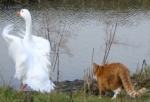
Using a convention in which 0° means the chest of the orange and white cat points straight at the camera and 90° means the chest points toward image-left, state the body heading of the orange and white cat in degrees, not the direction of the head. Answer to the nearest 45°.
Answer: approximately 135°
